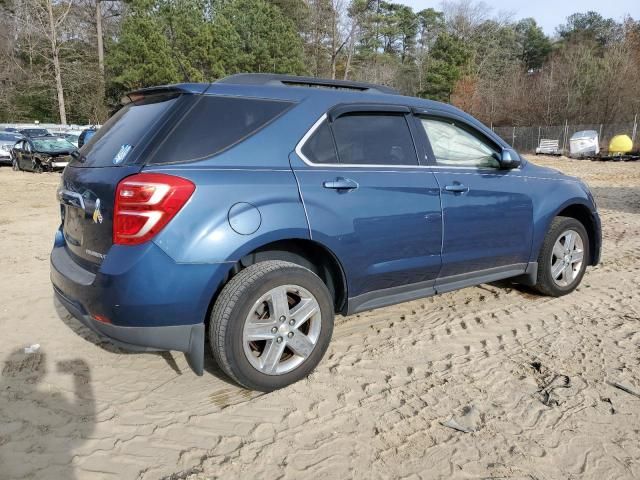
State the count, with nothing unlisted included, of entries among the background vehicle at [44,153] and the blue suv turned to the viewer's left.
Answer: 0

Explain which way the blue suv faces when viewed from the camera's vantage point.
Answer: facing away from the viewer and to the right of the viewer

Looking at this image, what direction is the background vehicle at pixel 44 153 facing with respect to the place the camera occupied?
facing the viewer and to the right of the viewer

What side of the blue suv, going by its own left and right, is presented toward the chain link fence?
front

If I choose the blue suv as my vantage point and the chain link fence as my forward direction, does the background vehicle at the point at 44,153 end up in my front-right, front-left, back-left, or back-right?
front-left

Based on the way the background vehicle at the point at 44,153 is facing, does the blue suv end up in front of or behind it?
in front

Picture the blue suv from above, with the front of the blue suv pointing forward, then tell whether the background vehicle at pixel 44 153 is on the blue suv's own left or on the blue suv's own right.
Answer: on the blue suv's own left

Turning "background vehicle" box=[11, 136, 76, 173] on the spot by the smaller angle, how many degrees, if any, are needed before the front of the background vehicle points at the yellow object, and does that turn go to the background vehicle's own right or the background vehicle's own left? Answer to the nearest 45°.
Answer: approximately 45° to the background vehicle's own left

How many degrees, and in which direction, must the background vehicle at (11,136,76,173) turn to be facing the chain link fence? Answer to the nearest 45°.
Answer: approximately 45° to its left

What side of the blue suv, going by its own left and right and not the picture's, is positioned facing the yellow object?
front

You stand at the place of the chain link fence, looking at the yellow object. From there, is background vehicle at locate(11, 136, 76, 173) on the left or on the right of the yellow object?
right
